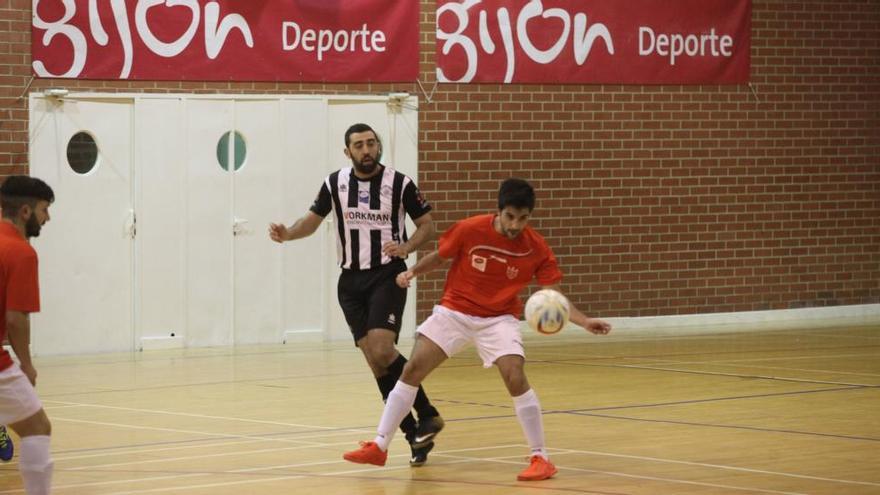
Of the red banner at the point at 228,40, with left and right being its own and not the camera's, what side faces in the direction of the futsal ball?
front

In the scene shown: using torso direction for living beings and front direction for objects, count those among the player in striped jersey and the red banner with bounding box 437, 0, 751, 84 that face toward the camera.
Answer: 2

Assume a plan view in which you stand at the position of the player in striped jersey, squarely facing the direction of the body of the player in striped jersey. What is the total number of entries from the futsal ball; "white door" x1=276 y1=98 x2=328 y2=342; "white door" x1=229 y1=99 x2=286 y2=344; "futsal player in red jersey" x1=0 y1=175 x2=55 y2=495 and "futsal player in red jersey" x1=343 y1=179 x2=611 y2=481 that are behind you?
2

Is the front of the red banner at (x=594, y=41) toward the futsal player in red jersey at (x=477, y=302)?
yes

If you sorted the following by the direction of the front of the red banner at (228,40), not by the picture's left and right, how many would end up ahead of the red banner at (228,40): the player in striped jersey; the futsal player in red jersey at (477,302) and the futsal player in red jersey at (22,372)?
3

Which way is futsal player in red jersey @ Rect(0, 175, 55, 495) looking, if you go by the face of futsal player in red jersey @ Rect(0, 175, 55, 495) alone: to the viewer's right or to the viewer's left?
to the viewer's right

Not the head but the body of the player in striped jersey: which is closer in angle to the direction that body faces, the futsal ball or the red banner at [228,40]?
the futsal ball

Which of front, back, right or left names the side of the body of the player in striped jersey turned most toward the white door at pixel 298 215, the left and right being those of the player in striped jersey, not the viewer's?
back
